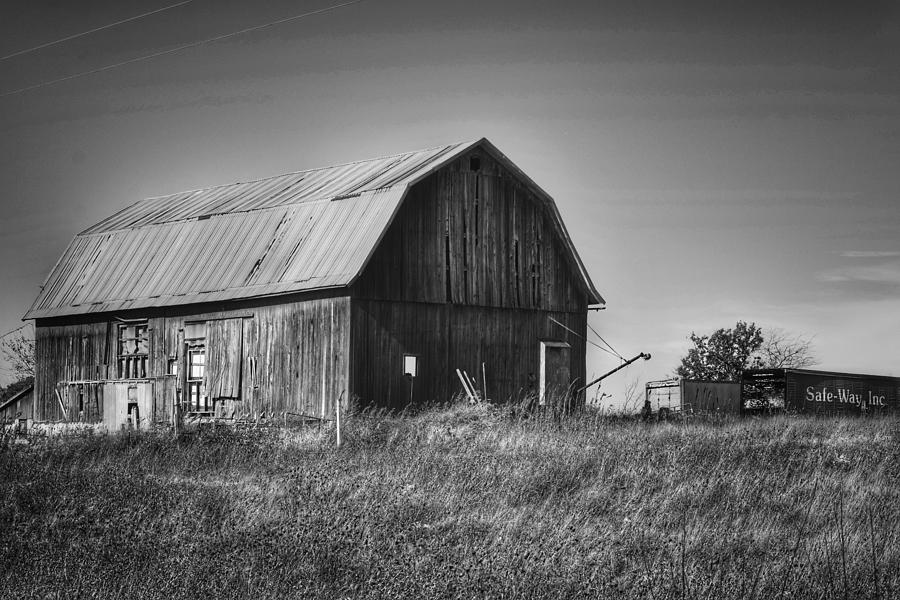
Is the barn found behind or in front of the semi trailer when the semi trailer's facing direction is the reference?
behind

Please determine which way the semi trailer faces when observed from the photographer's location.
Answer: facing away from the viewer and to the right of the viewer
